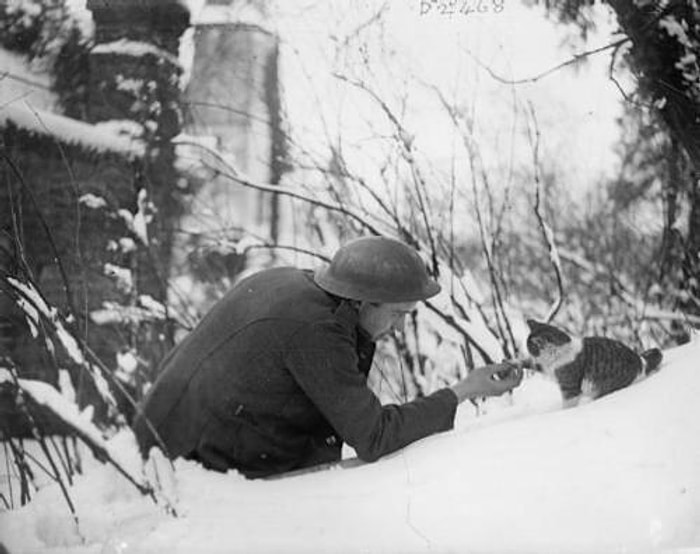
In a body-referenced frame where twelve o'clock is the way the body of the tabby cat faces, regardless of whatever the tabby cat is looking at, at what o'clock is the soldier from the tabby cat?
The soldier is roughly at 11 o'clock from the tabby cat.

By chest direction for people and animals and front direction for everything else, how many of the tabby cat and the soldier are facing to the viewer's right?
1

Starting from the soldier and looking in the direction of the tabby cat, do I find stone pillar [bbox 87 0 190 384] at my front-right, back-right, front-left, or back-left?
back-left

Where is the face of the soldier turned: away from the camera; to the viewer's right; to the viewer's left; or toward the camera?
to the viewer's right

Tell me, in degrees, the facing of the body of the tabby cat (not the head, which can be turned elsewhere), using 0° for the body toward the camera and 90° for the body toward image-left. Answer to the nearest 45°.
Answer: approximately 90°

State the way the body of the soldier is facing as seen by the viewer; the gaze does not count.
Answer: to the viewer's right

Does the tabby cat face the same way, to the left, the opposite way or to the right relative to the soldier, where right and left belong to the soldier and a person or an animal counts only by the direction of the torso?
the opposite way

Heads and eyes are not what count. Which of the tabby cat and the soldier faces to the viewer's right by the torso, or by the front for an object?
the soldier

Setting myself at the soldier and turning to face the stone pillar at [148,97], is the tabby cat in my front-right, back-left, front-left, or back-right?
back-right
